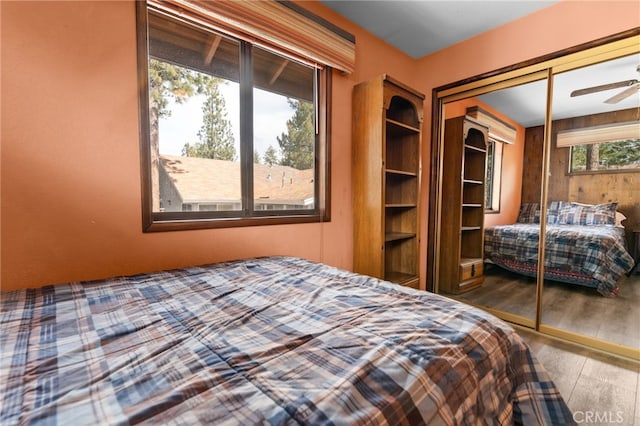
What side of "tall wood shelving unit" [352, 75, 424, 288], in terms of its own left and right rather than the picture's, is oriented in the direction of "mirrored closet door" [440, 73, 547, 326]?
left

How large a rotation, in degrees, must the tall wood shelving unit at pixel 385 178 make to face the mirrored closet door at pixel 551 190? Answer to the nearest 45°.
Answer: approximately 45° to its left

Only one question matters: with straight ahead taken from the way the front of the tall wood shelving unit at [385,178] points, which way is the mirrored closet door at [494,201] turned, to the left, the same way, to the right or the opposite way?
to the right

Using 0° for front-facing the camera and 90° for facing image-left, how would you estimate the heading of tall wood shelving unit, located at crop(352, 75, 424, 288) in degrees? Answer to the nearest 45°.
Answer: approximately 315°

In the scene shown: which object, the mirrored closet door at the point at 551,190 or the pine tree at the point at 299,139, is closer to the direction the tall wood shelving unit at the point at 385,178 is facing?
the mirrored closet door

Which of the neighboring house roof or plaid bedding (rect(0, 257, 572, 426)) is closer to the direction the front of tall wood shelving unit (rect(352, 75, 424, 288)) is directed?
the plaid bedding

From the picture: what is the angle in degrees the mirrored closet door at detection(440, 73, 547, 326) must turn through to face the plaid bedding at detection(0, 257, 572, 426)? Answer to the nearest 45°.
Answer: approximately 45° to its left

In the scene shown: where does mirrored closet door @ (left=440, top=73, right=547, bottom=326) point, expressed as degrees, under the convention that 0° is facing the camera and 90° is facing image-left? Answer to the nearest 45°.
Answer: approximately 45°
